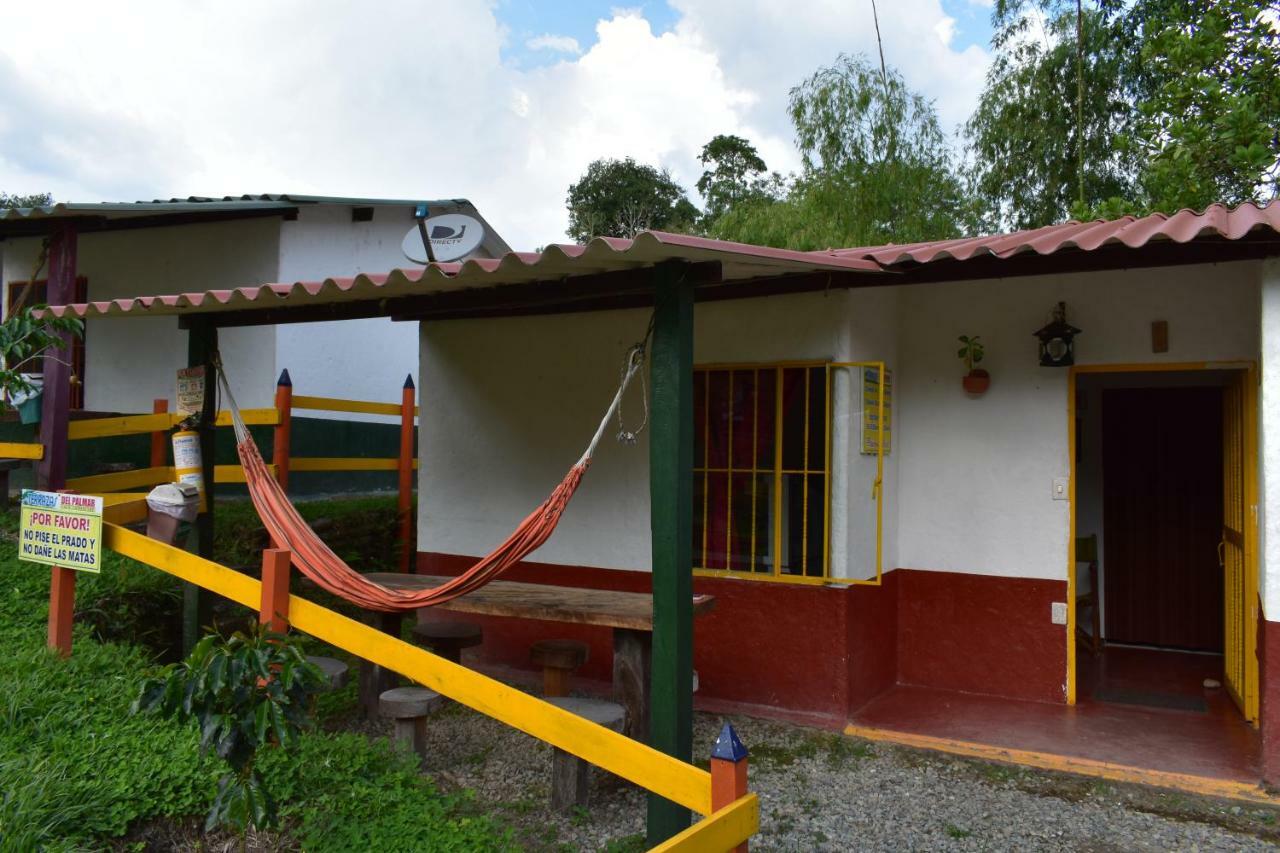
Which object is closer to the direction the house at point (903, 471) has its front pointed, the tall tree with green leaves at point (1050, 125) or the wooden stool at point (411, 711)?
the wooden stool

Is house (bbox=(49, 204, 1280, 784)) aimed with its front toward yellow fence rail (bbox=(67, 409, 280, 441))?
no

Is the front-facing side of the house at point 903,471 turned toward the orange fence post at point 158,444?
no

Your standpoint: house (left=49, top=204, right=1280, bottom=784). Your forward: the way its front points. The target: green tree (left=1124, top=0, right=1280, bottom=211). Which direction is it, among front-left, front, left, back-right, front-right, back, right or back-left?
back

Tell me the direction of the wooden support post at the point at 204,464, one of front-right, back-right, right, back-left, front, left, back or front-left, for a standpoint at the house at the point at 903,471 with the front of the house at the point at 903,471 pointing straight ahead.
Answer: front-right

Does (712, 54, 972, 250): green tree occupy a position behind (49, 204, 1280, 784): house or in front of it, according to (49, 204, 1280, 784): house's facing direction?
behind

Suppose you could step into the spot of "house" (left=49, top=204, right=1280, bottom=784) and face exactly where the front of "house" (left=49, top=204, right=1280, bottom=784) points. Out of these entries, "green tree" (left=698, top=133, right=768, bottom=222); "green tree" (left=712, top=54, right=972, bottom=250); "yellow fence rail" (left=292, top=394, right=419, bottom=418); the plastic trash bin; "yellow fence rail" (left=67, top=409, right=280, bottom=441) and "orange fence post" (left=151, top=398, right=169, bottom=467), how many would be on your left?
0

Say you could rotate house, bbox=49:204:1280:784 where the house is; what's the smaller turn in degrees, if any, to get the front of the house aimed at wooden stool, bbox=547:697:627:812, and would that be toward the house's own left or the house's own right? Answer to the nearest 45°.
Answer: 0° — it already faces it

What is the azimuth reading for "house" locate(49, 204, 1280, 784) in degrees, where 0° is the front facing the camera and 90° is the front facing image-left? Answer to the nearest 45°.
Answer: approximately 45°

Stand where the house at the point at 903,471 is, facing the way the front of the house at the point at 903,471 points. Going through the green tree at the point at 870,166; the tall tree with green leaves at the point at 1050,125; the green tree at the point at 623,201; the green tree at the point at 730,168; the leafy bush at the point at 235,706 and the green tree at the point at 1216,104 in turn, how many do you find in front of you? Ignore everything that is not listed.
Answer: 1

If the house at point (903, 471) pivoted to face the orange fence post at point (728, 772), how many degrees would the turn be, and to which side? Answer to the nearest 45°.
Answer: approximately 45° to its left

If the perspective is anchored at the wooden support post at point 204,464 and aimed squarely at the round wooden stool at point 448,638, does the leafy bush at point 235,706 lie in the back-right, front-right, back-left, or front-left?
front-right

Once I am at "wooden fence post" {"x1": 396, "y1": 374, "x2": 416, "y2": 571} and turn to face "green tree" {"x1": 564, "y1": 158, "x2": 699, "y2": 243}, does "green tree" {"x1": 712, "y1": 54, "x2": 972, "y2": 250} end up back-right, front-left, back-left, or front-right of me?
front-right

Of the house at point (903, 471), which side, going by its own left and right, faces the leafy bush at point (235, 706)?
front

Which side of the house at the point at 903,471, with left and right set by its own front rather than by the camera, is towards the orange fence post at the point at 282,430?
right

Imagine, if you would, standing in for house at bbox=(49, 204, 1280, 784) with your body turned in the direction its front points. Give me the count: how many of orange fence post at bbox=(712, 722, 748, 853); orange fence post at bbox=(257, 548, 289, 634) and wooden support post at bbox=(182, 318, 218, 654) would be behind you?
0

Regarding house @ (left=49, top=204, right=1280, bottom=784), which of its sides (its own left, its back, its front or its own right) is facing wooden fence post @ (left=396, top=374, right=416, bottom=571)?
right
